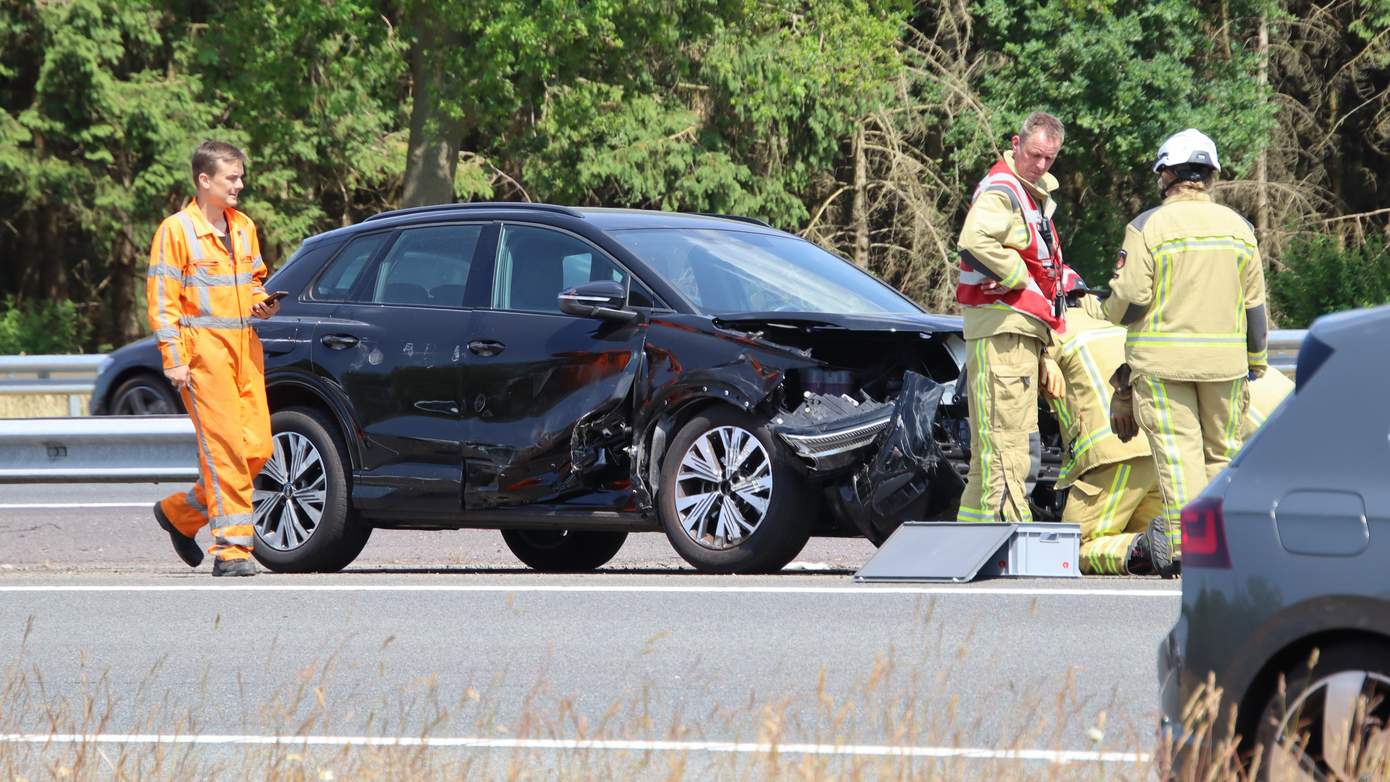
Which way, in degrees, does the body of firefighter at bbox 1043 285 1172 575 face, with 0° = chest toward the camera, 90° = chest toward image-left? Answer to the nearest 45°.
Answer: approximately 135°

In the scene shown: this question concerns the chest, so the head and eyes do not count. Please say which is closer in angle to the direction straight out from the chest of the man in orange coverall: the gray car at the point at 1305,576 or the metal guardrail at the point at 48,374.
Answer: the gray car

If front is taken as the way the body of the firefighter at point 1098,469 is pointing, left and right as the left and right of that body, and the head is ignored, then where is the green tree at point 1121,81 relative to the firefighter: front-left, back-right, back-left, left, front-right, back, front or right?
front-right

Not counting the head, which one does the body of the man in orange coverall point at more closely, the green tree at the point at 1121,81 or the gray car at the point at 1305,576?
the gray car

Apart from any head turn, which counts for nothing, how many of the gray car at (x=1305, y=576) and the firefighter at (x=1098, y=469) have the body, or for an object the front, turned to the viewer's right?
1

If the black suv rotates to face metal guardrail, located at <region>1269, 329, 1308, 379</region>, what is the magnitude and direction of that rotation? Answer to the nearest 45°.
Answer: approximately 90° to its left

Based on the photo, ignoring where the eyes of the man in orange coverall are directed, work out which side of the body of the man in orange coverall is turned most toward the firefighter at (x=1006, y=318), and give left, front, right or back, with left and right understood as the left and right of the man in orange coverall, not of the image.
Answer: front

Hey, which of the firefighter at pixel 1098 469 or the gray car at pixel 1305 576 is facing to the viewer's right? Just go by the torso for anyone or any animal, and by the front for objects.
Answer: the gray car

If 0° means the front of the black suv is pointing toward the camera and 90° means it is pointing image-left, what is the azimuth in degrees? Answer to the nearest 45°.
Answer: approximately 315°
